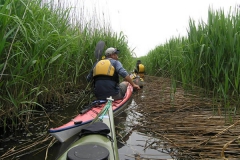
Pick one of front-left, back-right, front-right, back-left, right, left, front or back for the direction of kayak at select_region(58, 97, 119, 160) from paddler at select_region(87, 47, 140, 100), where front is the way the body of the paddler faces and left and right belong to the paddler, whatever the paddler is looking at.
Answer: back-right

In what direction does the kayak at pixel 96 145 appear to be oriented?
away from the camera

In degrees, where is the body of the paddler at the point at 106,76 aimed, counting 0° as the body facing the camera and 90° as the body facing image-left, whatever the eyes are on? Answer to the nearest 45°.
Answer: approximately 225°

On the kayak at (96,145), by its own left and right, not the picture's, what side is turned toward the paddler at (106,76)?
front

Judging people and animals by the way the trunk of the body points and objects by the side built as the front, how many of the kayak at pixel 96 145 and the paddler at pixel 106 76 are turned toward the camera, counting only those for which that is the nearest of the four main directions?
0
